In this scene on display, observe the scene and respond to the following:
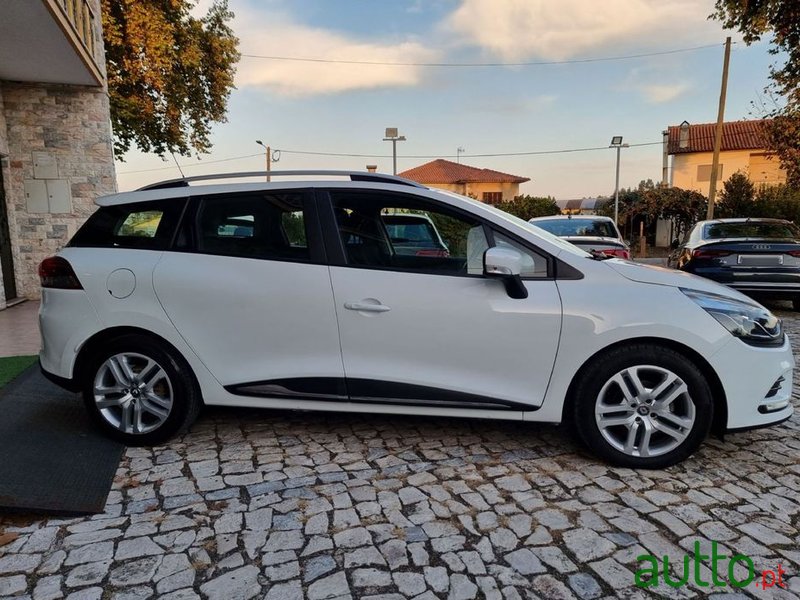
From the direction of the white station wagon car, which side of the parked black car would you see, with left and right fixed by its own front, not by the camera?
back

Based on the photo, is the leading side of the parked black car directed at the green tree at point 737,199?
yes

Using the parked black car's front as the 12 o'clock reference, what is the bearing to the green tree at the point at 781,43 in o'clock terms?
The green tree is roughly at 12 o'clock from the parked black car.

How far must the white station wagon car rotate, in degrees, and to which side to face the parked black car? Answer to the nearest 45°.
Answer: approximately 45° to its left

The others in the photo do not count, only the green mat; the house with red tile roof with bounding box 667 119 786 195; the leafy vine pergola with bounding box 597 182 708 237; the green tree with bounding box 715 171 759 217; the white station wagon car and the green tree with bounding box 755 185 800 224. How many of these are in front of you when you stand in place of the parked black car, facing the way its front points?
4

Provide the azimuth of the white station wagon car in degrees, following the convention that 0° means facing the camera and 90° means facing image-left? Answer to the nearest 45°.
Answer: approximately 270°

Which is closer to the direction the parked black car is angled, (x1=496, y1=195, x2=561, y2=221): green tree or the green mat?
the green tree

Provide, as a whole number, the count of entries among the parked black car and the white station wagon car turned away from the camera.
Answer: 1

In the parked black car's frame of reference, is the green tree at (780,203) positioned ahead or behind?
ahead

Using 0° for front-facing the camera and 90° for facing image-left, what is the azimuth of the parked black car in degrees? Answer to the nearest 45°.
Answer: approximately 180°

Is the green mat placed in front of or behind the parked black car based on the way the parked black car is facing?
behind

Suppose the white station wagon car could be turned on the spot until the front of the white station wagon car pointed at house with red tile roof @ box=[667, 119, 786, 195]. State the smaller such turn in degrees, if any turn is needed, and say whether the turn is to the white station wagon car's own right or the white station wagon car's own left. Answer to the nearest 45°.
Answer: approximately 45° to the white station wagon car's own left

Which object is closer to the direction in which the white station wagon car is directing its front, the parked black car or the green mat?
the parked black car

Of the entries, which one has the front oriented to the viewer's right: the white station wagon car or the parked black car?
the white station wagon car

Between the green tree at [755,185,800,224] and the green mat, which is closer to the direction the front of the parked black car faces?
the green tree
